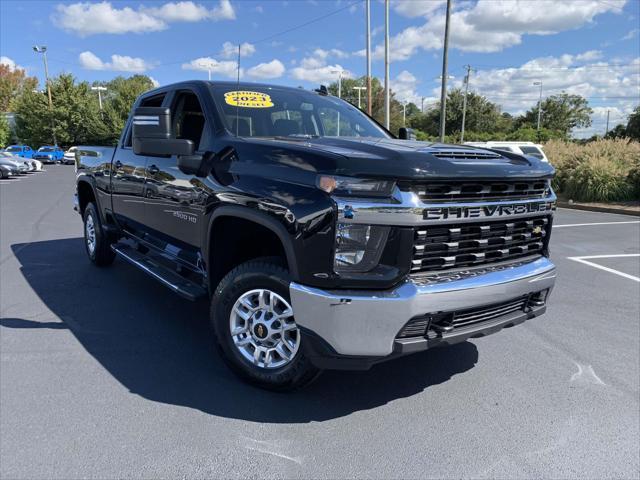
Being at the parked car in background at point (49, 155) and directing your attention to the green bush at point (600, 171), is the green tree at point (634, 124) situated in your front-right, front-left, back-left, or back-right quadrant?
front-left

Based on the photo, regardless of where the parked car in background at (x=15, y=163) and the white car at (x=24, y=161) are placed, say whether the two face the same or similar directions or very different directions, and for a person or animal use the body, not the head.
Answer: same or similar directions

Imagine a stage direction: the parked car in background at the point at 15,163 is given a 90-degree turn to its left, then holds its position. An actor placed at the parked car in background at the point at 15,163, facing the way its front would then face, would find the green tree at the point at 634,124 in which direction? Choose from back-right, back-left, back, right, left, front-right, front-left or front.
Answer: front-right

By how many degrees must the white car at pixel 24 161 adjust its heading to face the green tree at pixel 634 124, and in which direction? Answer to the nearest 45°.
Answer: approximately 45° to its left

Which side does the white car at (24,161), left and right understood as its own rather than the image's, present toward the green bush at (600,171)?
front

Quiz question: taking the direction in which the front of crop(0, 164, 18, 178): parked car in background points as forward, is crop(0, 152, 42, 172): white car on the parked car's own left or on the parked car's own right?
on the parked car's own left

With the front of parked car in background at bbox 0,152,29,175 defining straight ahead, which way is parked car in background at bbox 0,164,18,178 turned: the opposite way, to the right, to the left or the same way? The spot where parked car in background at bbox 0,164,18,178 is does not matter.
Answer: the same way

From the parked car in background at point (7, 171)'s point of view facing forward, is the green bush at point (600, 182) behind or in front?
in front

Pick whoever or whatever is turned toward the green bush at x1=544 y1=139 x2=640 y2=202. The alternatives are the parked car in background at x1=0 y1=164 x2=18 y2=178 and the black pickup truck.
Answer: the parked car in background

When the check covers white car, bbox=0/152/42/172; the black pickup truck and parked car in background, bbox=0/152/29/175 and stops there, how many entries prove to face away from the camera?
0

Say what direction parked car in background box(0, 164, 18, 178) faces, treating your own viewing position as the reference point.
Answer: facing the viewer and to the right of the viewer

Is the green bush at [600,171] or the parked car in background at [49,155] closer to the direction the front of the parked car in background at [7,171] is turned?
the green bush

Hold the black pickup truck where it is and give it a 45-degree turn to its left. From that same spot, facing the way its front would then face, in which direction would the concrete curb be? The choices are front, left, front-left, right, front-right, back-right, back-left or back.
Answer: front-left

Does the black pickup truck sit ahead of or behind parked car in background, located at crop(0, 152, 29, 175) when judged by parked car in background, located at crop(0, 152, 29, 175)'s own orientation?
ahead
